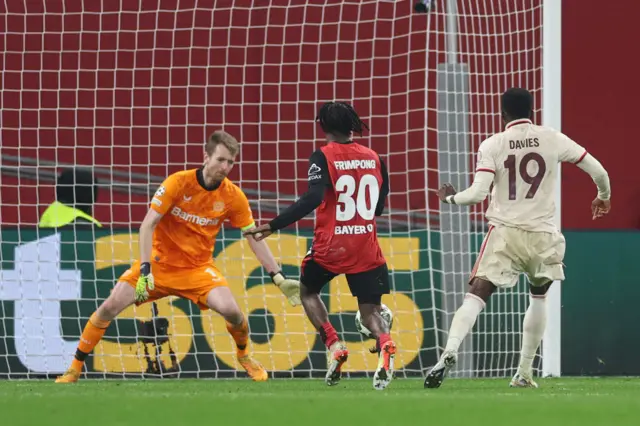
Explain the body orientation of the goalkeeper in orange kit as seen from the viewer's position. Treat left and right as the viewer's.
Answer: facing the viewer and to the right of the viewer

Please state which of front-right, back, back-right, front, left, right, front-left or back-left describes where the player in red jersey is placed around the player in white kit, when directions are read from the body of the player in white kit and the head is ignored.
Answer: left

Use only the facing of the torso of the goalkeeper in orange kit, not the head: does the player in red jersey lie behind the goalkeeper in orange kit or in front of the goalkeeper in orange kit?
in front

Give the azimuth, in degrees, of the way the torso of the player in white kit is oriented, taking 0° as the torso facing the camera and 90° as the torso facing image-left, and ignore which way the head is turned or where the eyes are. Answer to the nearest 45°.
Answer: approximately 180°

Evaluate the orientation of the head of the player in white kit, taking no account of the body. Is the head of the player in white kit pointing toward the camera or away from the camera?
away from the camera

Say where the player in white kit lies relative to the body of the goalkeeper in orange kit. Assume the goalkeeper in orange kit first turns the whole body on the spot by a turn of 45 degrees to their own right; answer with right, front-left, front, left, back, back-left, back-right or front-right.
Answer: back-left
